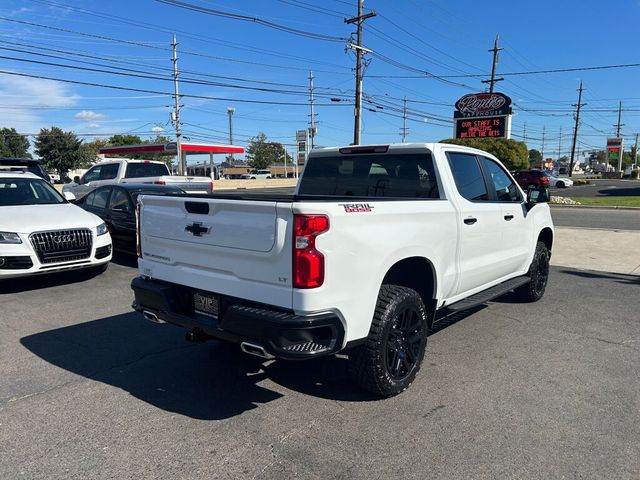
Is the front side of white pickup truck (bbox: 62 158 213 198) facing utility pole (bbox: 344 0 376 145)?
no

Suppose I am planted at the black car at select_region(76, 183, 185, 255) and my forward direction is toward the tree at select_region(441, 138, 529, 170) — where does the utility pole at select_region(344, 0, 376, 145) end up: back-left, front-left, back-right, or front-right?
front-left

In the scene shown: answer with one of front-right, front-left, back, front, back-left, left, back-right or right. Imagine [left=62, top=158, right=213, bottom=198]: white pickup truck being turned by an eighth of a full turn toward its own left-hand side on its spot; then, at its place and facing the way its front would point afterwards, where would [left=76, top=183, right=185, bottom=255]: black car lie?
left

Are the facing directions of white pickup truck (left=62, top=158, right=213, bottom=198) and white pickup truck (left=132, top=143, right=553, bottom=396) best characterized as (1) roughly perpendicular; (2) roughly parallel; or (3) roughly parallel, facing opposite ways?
roughly perpendicular

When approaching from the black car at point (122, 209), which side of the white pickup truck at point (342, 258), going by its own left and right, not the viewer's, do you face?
left

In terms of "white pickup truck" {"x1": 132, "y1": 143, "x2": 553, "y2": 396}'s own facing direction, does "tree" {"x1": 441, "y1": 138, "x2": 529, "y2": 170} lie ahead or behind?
ahead

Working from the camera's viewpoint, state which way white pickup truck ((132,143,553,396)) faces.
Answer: facing away from the viewer and to the right of the viewer

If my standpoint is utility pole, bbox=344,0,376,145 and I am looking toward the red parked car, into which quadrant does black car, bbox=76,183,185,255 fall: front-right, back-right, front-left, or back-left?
back-right

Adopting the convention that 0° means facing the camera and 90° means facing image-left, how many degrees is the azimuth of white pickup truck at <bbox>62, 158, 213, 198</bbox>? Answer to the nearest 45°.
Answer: approximately 135°

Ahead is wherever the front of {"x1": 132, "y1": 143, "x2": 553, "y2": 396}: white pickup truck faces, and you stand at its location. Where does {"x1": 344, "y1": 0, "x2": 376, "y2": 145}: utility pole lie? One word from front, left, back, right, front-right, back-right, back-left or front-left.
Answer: front-left

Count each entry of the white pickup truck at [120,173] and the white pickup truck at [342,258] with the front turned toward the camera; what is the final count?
0

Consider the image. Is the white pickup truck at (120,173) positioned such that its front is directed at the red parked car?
no
